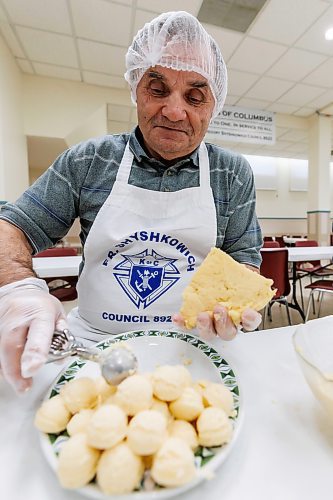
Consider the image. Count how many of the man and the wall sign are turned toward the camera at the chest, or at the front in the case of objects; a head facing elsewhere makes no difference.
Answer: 2

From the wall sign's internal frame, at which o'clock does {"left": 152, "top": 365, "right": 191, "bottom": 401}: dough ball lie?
The dough ball is roughly at 12 o'clock from the wall sign.

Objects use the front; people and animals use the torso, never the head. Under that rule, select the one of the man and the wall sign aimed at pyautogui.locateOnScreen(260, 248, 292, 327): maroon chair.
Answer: the wall sign

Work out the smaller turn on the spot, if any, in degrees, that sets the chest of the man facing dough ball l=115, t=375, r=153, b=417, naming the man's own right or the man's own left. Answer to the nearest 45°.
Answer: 0° — they already face it

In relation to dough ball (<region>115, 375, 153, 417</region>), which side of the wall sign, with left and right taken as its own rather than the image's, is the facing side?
front

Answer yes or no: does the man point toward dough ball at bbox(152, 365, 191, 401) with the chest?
yes

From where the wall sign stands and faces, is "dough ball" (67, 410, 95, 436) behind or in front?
in front

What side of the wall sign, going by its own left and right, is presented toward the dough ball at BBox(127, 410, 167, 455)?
front

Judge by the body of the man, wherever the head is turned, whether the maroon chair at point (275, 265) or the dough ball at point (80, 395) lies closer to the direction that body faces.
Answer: the dough ball

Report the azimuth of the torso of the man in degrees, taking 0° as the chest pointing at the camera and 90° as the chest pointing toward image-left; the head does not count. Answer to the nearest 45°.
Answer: approximately 0°

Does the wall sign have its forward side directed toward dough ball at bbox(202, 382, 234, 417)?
yes

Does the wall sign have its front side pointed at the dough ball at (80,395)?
yes

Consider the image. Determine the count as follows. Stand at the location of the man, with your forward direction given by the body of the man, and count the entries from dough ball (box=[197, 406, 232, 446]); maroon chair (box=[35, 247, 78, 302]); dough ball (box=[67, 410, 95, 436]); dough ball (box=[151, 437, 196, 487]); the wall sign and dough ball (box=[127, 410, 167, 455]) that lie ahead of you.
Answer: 4

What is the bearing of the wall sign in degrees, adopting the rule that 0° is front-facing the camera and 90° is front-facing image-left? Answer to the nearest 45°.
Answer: approximately 0°

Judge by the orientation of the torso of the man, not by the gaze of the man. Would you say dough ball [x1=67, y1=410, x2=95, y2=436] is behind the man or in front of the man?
in front

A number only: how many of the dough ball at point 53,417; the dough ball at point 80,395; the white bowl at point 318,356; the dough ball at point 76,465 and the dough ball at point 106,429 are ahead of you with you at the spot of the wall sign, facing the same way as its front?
5
